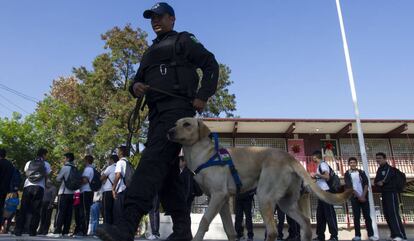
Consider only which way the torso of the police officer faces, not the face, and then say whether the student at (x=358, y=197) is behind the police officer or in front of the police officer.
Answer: behind

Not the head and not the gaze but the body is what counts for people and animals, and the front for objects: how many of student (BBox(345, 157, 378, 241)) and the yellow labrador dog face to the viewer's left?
1

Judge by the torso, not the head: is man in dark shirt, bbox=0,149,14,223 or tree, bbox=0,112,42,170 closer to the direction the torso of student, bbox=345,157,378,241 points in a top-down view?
the man in dark shirt

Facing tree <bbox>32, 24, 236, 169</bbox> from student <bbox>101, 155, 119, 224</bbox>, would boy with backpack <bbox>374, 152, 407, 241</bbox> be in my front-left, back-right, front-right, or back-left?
back-right

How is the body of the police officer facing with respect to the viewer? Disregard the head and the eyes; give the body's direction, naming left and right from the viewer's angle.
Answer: facing the viewer and to the left of the viewer

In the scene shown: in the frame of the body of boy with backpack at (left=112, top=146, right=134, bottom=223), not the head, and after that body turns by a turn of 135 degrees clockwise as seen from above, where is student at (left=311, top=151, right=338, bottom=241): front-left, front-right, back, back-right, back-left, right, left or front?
front

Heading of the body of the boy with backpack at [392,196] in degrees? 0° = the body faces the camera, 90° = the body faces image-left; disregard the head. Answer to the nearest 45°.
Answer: approximately 45°

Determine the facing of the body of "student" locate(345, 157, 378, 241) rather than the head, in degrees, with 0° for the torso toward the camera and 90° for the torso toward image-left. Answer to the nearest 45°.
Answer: approximately 0°

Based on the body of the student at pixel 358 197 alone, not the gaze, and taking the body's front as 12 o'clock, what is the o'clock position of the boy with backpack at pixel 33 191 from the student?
The boy with backpack is roughly at 2 o'clock from the student.

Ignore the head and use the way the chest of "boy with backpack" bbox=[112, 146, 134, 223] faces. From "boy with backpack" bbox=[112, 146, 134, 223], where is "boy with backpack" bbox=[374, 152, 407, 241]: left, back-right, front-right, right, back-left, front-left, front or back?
back-right

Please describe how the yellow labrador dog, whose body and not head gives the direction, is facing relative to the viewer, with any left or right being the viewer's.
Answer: facing to the left of the viewer

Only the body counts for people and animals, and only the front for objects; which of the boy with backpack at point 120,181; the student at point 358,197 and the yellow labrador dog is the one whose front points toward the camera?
the student

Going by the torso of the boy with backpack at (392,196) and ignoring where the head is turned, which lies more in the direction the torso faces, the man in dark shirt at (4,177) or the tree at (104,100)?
the man in dark shirt

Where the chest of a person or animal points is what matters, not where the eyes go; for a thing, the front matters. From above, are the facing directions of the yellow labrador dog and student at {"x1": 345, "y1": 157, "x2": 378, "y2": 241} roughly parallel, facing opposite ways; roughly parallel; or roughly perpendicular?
roughly perpendicular
